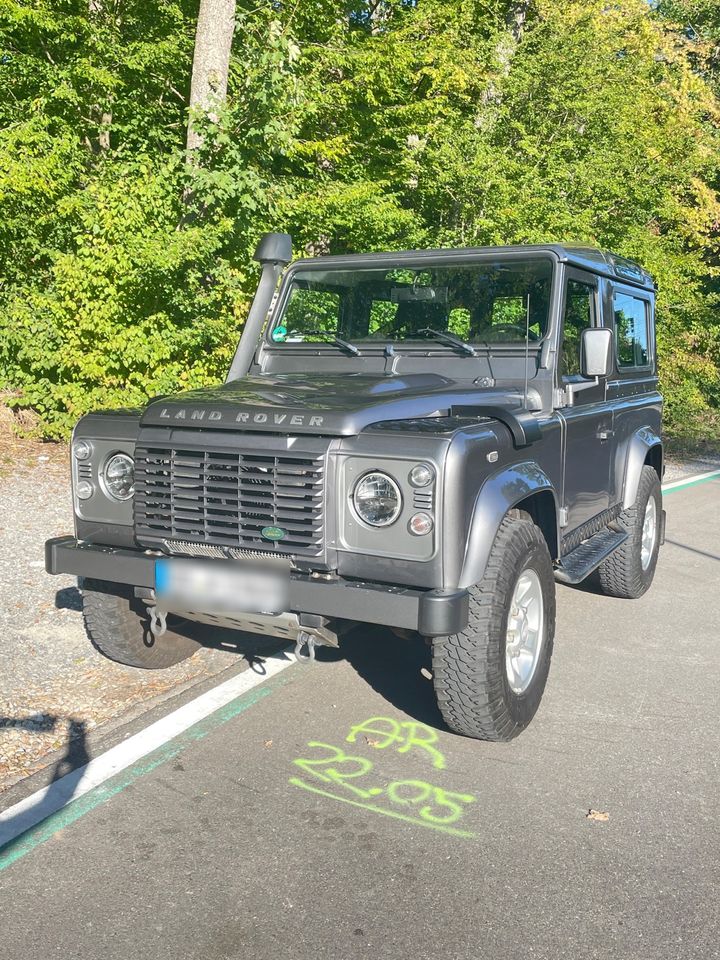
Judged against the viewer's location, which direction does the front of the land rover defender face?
facing the viewer and to the left of the viewer
